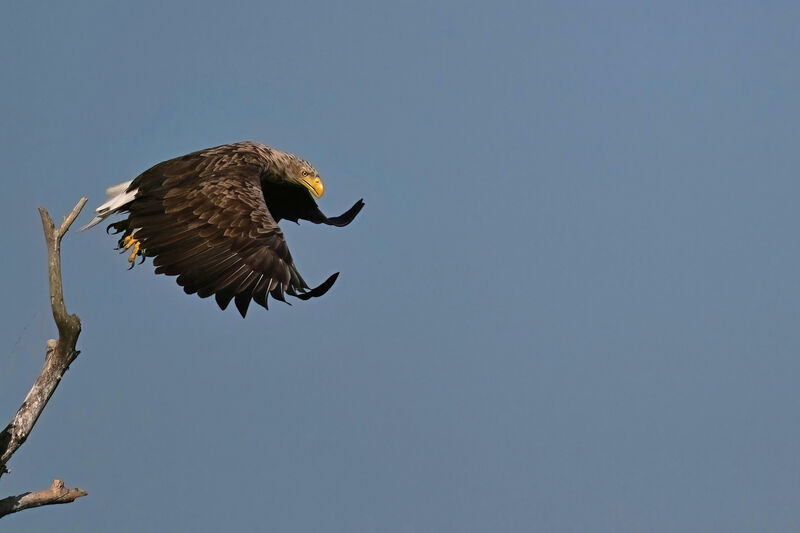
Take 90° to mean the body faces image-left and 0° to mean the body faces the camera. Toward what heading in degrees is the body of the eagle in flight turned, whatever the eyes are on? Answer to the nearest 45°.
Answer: approximately 270°
